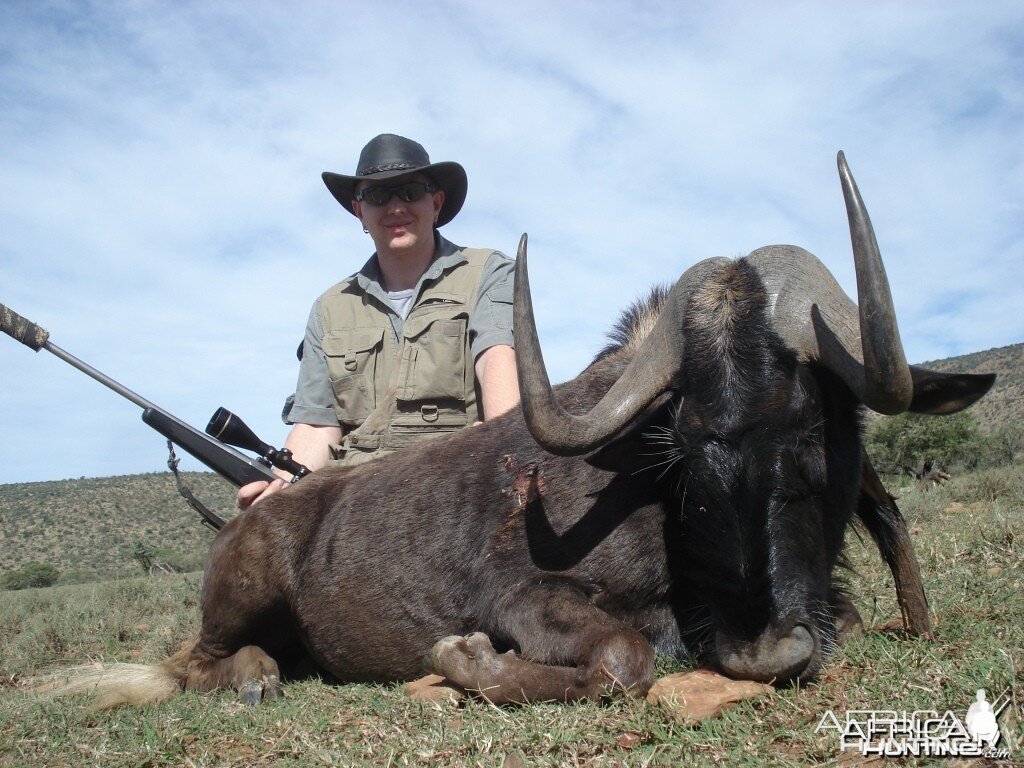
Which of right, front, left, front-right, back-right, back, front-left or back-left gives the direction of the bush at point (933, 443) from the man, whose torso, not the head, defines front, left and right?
back-left

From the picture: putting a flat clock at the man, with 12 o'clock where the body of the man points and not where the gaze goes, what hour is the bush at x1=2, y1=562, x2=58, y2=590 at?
The bush is roughly at 5 o'clock from the man.

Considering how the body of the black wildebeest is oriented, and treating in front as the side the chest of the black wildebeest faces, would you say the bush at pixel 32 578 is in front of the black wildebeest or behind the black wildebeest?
behind

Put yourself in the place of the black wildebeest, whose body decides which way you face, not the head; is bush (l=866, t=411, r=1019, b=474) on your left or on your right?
on your left

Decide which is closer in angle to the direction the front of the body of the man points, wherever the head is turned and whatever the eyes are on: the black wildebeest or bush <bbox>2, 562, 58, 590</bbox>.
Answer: the black wildebeest

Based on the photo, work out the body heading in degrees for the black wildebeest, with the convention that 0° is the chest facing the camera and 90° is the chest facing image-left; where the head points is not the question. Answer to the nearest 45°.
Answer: approximately 315°
